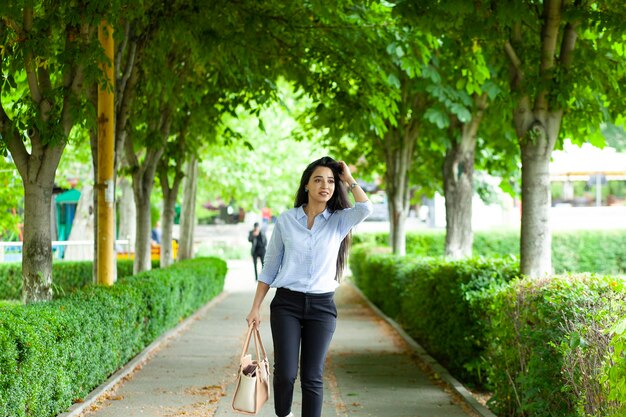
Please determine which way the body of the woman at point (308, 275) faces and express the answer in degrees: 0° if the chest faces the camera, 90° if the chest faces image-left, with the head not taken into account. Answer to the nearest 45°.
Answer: approximately 0°

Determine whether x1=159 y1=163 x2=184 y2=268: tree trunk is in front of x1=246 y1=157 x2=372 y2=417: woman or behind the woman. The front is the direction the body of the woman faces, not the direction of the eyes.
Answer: behind

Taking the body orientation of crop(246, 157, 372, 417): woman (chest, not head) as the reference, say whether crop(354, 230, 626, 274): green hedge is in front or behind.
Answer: behind

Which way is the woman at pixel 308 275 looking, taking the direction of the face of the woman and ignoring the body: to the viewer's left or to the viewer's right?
to the viewer's right

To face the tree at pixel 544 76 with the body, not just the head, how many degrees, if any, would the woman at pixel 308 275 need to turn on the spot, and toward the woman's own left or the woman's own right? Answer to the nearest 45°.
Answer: approximately 135° to the woman's own left

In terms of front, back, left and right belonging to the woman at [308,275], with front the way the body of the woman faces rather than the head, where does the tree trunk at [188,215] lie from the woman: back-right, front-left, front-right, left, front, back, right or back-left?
back
